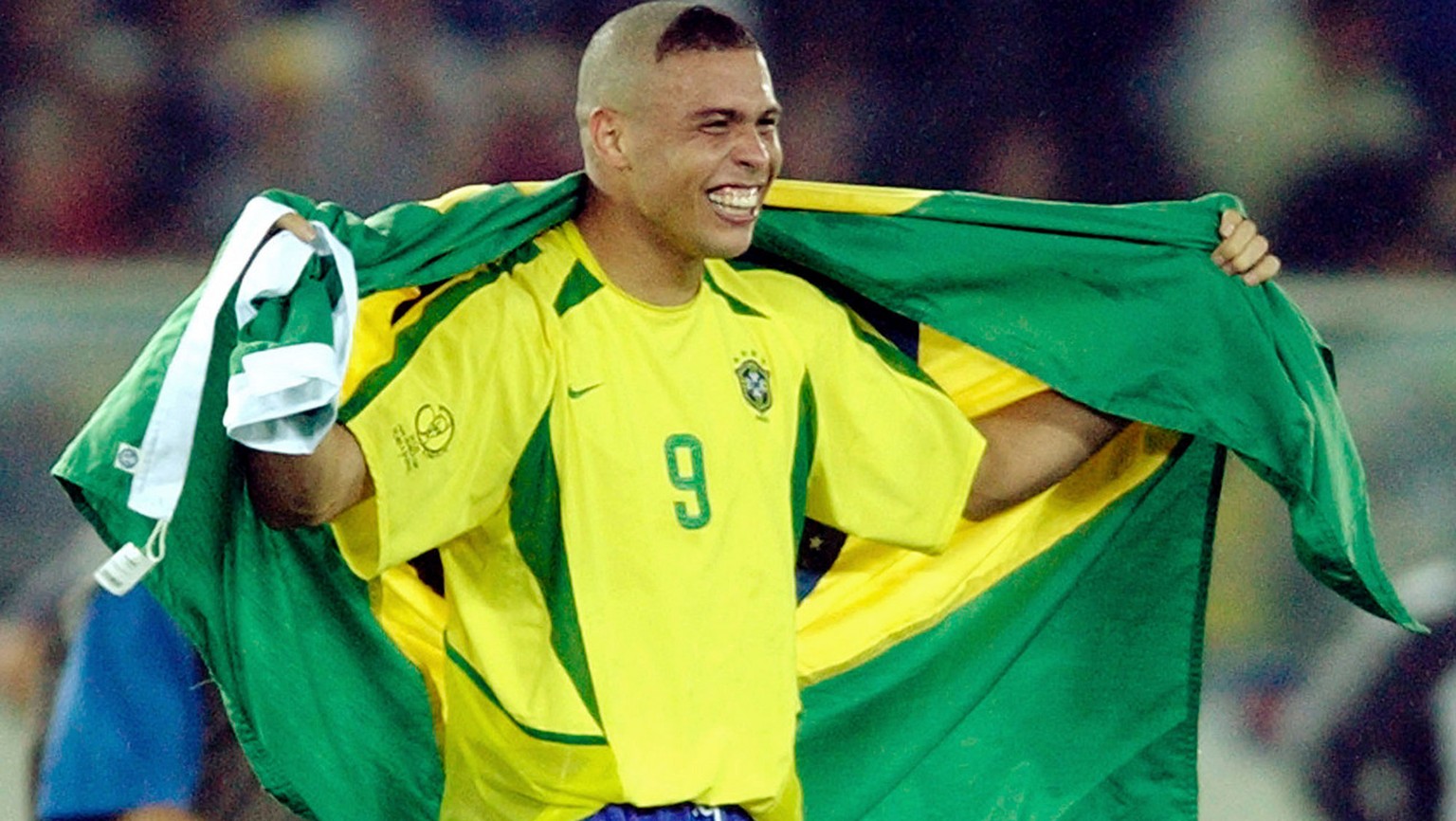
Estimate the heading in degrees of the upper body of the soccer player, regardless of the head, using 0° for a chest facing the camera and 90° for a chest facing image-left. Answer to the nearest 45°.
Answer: approximately 315°

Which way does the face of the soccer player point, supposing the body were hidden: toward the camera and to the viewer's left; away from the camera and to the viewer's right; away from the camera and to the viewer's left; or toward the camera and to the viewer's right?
toward the camera and to the viewer's right
